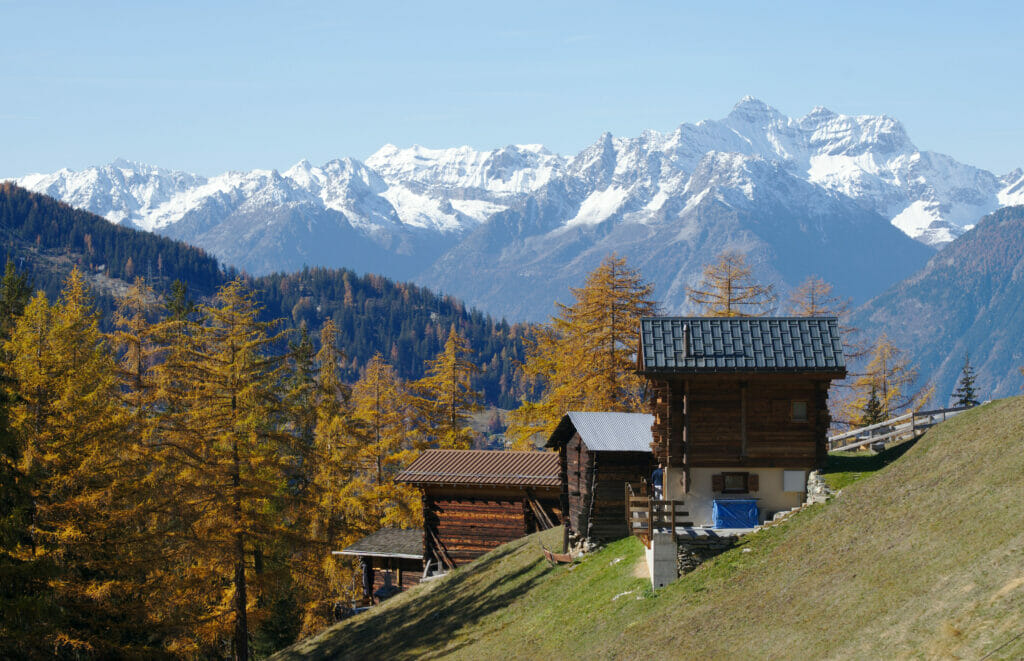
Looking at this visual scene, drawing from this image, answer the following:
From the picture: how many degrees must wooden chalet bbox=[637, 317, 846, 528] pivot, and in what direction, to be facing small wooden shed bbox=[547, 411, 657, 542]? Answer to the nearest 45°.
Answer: approximately 45° to its right

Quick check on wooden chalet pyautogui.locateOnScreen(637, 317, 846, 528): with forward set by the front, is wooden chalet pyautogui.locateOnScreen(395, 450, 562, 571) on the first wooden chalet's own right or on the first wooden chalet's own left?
on the first wooden chalet's own right
